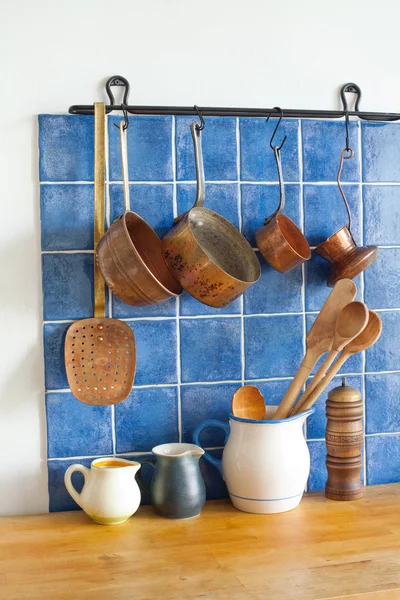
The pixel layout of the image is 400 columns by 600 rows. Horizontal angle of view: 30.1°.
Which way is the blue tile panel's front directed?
toward the camera

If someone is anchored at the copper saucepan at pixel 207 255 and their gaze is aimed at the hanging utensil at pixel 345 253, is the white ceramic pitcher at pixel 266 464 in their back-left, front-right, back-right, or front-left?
front-right
